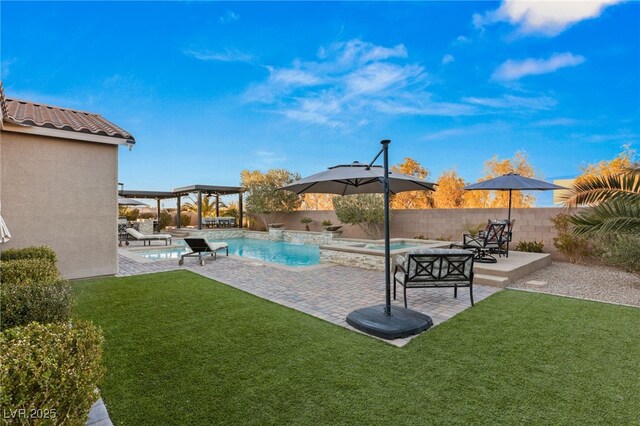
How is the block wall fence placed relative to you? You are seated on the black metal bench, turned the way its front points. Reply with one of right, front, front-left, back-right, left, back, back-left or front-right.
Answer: front-right

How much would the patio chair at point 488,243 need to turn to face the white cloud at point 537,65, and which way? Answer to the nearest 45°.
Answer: approximately 45° to its right

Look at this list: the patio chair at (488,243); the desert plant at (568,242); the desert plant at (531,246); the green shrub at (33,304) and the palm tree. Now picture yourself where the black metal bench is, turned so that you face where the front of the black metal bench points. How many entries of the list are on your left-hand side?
1

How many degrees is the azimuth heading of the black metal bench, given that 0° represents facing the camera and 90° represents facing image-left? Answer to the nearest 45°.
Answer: approximately 135°

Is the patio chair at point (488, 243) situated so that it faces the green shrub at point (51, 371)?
no

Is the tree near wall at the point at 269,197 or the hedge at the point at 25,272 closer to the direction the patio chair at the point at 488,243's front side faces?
the tree near wall

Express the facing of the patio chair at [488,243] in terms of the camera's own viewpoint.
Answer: facing away from the viewer and to the left of the viewer

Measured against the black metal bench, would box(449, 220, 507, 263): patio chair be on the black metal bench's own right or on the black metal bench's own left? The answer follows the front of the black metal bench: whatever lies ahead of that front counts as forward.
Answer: on the black metal bench's own right

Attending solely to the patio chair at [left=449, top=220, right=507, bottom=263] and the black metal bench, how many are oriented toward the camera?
0
